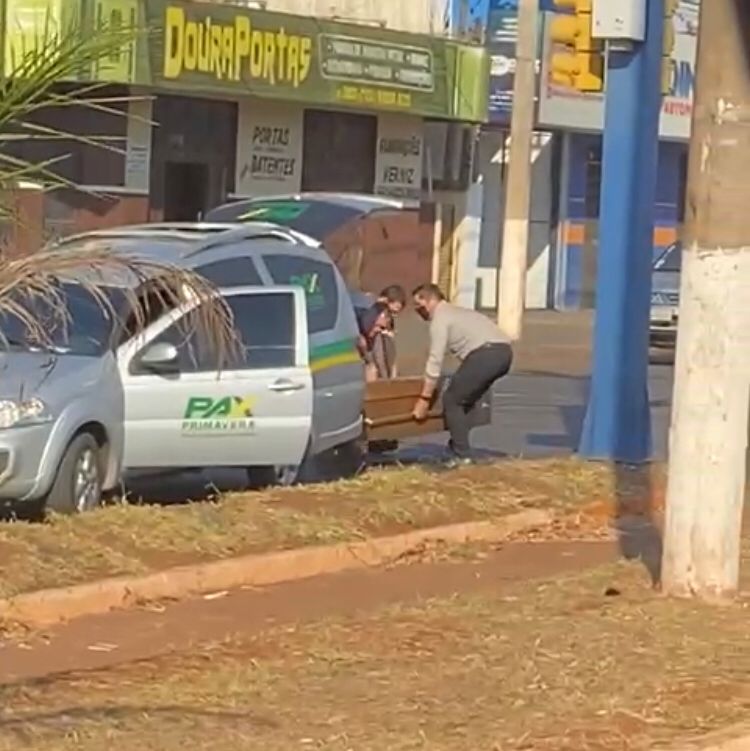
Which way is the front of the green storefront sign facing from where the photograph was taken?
facing the viewer and to the right of the viewer

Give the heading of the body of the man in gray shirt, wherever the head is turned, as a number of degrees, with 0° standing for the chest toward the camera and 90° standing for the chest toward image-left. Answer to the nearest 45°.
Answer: approximately 90°

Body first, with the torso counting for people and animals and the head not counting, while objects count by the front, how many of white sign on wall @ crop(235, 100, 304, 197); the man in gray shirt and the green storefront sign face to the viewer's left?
1

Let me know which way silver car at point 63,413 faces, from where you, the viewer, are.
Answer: facing the viewer and to the left of the viewer

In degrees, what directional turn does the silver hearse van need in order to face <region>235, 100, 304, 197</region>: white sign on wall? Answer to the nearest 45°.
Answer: approximately 135° to its right

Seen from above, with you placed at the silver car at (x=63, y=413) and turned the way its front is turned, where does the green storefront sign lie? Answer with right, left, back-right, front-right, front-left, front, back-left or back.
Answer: back-right

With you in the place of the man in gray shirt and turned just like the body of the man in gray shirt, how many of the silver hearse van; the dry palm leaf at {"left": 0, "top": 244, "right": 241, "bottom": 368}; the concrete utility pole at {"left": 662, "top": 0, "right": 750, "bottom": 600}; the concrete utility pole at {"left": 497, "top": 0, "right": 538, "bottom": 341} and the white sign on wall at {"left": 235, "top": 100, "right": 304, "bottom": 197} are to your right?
2

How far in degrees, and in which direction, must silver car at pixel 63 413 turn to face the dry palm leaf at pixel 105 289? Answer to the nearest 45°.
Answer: approximately 45° to its left

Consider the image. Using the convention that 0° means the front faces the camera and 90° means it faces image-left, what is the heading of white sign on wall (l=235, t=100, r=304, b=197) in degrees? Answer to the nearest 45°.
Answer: approximately 315°

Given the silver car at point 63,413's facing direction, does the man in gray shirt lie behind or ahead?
behind

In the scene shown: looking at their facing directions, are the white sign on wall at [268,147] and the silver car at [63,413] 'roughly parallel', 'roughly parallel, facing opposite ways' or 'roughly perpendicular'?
roughly perpendicular

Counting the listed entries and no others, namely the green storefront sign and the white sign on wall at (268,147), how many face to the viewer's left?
0

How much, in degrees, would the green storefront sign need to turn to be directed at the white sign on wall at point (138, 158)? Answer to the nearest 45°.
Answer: approximately 90° to its right
